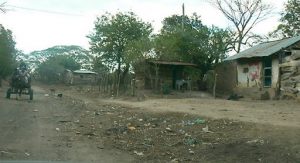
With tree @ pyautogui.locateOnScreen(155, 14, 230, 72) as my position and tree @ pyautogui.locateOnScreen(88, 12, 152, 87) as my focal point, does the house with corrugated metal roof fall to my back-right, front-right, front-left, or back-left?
back-left

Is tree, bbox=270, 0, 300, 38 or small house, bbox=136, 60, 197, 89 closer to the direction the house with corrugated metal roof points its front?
the small house

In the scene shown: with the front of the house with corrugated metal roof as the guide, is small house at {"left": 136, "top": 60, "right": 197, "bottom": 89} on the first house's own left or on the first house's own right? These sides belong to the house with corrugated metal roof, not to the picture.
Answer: on the first house's own right

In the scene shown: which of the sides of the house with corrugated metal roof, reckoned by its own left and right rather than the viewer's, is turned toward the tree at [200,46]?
right

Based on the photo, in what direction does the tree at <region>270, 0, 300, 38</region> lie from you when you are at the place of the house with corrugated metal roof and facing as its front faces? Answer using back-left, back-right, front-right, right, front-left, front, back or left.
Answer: back-right

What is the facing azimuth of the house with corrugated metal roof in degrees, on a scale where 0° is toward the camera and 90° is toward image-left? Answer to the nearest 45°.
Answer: approximately 45°

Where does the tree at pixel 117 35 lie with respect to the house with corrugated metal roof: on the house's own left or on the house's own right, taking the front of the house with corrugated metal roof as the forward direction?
on the house's own right
